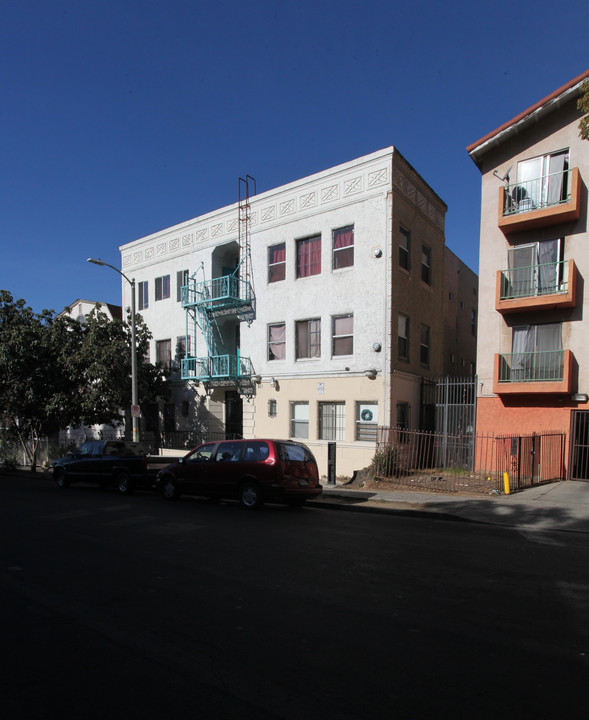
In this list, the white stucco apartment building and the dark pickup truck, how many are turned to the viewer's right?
0

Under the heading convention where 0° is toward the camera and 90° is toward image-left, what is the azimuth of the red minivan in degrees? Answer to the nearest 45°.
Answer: approximately 135°

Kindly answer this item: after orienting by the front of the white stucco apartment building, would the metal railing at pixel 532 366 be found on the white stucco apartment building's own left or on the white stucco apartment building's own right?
on the white stucco apartment building's own left

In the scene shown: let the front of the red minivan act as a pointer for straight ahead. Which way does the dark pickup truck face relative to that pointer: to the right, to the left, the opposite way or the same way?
the same way

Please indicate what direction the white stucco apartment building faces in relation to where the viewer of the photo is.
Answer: facing the viewer and to the left of the viewer

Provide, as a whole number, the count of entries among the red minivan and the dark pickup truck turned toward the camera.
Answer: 0

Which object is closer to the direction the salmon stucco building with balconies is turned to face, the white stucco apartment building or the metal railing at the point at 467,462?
the metal railing

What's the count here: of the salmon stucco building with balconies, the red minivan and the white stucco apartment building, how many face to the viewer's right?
0

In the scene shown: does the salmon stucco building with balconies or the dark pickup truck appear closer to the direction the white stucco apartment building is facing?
the dark pickup truck

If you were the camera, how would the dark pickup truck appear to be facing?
facing away from the viewer and to the left of the viewer

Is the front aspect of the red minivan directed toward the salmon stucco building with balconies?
no

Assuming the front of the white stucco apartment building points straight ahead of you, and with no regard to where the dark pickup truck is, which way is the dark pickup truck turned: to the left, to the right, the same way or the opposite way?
to the right

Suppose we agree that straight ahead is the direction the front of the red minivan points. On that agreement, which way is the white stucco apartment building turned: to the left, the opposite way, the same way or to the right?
to the left
